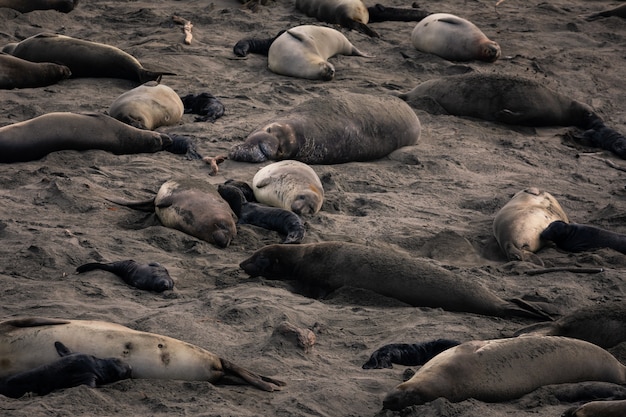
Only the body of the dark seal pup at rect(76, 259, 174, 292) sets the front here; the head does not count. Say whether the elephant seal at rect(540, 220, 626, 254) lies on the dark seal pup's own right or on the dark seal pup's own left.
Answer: on the dark seal pup's own left

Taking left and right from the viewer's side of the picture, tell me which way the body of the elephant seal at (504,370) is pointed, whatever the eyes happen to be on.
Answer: facing to the left of the viewer

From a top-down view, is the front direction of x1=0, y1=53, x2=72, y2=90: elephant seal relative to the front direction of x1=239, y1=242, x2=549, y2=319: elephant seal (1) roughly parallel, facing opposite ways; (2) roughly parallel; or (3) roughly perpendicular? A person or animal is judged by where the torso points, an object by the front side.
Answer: roughly parallel, facing opposite ways

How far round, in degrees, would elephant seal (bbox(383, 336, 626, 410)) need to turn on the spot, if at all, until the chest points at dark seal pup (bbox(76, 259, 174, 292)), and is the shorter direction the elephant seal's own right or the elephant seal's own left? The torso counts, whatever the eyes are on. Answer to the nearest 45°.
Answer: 0° — it already faces it

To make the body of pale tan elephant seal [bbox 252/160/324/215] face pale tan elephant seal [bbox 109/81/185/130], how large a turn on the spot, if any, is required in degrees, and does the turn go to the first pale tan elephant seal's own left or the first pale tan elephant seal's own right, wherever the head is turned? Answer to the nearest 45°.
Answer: approximately 180°

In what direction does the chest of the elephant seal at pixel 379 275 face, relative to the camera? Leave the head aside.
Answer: to the viewer's left

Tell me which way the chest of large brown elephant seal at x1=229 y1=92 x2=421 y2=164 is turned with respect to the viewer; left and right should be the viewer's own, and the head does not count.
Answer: facing the viewer and to the left of the viewer

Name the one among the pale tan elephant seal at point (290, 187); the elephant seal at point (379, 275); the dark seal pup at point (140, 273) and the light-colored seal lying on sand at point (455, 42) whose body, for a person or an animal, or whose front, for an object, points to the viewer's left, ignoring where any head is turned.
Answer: the elephant seal

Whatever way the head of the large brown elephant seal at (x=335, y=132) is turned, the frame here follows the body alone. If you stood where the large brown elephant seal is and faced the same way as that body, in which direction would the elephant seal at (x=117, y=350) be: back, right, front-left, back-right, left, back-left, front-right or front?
front-left

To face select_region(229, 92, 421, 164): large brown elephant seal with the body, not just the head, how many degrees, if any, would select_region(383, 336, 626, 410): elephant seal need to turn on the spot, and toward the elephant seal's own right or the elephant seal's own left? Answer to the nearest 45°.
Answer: approximately 45° to the elephant seal's own right

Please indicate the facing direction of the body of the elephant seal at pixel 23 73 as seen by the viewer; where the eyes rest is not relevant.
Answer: to the viewer's right

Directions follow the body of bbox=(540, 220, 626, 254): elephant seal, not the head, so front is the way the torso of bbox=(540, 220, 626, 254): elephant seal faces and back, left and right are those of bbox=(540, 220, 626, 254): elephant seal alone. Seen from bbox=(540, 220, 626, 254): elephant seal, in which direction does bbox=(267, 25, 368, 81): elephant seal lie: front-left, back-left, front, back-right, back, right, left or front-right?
front-right
